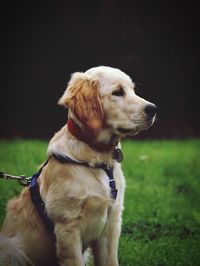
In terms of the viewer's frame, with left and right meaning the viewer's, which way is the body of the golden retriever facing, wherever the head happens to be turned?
facing the viewer and to the right of the viewer
